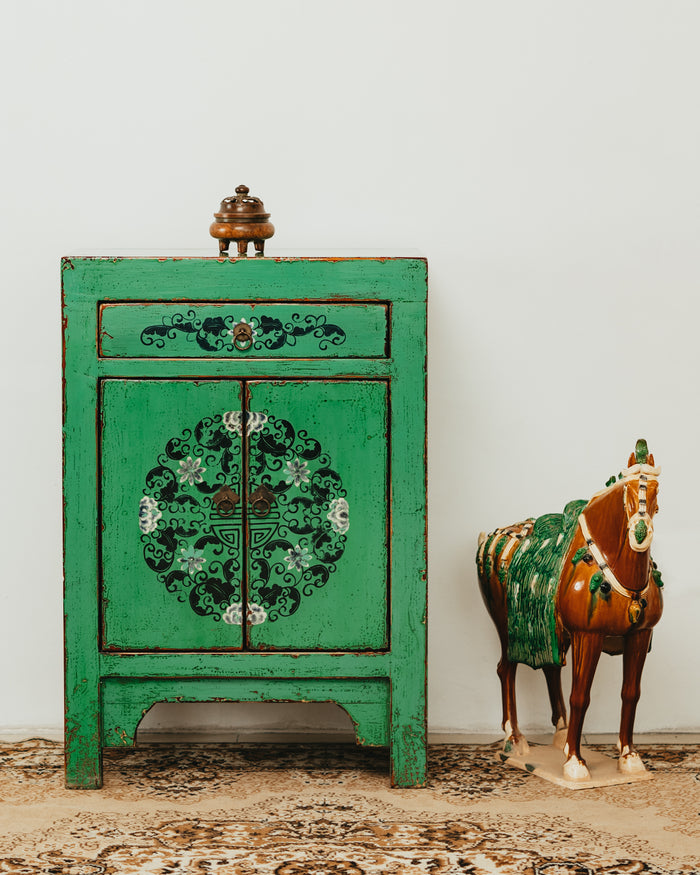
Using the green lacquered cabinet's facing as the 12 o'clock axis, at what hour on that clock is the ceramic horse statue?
The ceramic horse statue is roughly at 9 o'clock from the green lacquered cabinet.

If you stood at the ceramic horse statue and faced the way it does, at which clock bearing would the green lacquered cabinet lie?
The green lacquered cabinet is roughly at 4 o'clock from the ceramic horse statue.

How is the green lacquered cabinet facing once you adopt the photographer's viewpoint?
facing the viewer

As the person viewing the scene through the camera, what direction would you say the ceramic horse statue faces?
facing the viewer and to the right of the viewer

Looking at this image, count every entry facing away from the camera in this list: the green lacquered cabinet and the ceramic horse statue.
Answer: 0
